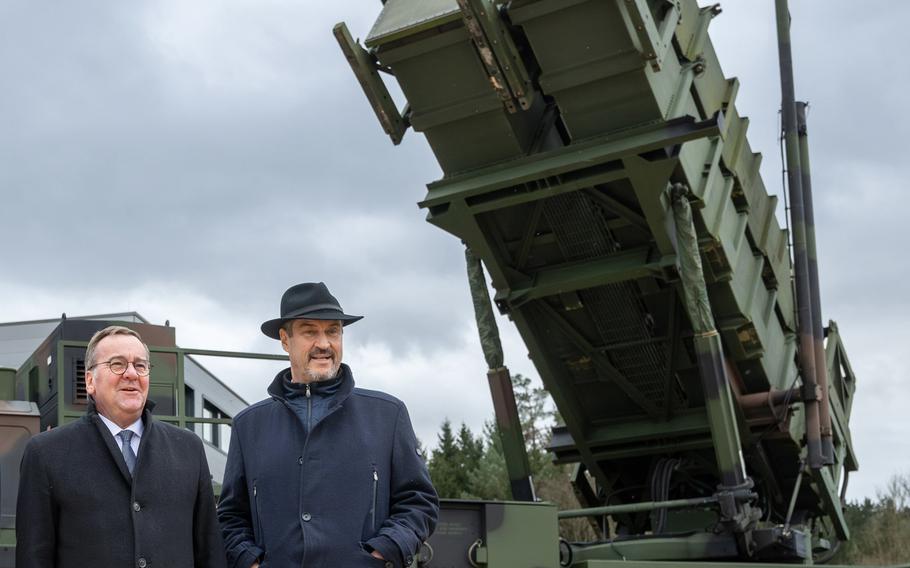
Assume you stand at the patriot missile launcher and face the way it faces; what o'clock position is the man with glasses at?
The man with glasses is roughly at 11 o'clock from the patriot missile launcher.

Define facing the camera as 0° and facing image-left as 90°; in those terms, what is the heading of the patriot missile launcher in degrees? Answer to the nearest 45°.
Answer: approximately 45°

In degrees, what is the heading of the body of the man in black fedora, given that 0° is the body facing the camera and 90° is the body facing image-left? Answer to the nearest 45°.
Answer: approximately 0°

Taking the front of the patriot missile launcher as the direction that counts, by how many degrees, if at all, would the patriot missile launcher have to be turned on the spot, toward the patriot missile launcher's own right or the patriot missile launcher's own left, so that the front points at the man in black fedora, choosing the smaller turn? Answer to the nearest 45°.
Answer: approximately 45° to the patriot missile launcher's own left

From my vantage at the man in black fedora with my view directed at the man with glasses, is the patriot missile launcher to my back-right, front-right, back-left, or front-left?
back-right

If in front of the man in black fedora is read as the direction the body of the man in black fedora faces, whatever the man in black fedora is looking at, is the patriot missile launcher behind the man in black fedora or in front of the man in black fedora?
behind
